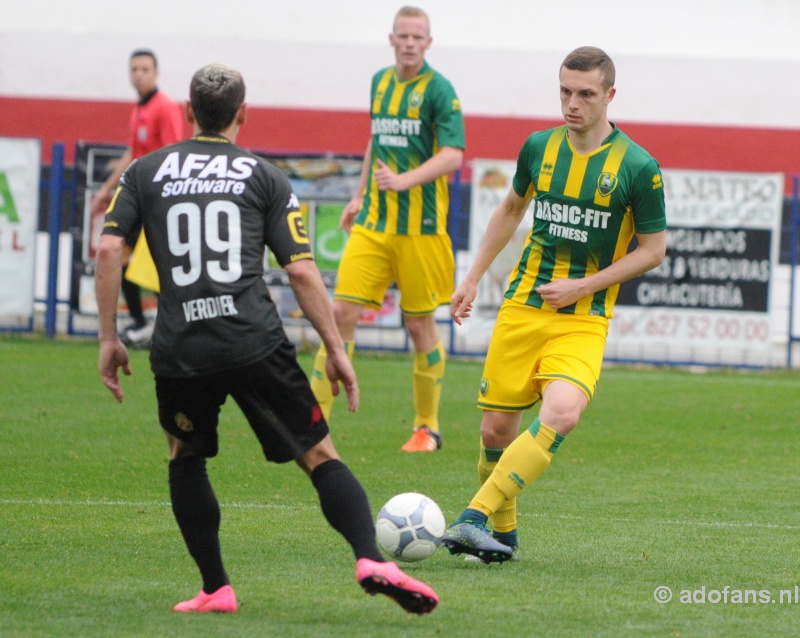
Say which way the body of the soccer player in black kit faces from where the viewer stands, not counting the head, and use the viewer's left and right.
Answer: facing away from the viewer

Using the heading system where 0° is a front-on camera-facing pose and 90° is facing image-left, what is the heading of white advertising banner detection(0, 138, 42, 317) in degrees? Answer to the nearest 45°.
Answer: approximately 0°

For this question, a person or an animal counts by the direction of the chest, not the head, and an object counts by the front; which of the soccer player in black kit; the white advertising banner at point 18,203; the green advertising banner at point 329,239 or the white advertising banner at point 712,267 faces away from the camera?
the soccer player in black kit

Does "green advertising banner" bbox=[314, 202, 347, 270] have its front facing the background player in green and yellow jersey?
yes

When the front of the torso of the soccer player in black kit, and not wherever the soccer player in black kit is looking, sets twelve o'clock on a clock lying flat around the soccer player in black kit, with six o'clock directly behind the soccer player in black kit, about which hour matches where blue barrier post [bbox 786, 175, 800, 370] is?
The blue barrier post is roughly at 1 o'clock from the soccer player in black kit.

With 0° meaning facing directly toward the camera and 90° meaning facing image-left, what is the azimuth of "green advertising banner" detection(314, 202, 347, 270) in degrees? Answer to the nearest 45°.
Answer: approximately 0°

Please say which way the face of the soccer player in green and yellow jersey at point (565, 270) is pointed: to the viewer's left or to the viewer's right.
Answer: to the viewer's left

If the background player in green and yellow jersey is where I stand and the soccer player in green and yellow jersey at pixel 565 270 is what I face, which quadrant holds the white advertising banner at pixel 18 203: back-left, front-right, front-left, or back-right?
back-right

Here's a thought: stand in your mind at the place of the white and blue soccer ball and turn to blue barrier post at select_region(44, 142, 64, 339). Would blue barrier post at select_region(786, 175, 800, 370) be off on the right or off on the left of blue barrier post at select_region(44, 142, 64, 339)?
right

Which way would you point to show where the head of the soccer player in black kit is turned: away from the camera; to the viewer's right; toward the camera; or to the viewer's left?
away from the camera

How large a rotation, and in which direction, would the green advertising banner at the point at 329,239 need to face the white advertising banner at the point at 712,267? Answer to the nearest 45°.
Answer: approximately 90° to its left

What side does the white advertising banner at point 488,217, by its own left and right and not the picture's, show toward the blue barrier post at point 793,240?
left

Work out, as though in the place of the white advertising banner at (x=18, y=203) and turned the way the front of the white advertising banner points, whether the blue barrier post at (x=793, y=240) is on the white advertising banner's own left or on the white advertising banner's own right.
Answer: on the white advertising banner's own left
